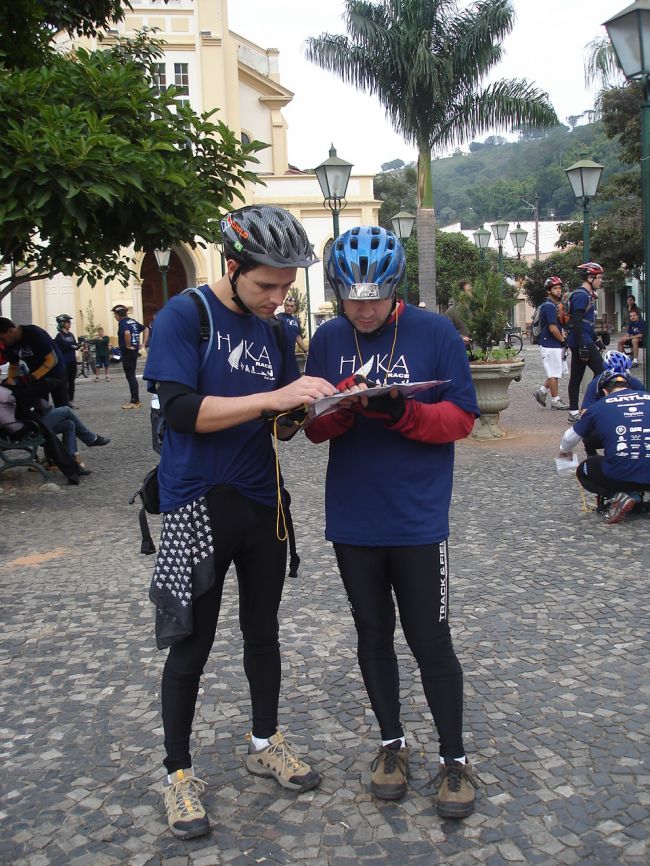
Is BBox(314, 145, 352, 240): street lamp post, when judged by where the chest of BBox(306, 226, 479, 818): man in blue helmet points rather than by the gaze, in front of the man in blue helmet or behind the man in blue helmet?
behind

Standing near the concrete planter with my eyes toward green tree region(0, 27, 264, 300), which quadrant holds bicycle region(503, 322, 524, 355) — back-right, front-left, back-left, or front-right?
back-right

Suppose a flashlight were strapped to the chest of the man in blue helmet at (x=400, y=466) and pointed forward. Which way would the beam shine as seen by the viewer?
toward the camera

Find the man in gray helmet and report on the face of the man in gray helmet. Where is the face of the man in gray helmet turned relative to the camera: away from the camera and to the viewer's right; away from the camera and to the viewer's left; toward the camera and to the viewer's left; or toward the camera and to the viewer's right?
toward the camera and to the viewer's right

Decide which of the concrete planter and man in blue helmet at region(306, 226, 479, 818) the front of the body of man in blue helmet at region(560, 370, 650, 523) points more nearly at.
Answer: the concrete planter

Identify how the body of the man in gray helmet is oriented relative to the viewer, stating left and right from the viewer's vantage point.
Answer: facing the viewer and to the right of the viewer

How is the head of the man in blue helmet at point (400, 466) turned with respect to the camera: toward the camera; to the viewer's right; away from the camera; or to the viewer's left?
toward the camera

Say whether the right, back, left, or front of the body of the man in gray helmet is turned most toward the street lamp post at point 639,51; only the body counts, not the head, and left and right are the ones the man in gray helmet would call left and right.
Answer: left

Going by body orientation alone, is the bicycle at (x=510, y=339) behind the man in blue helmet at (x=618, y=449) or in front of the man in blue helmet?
in front

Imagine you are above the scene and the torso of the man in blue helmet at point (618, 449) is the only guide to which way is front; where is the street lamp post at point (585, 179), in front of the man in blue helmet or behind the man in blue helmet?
in front
